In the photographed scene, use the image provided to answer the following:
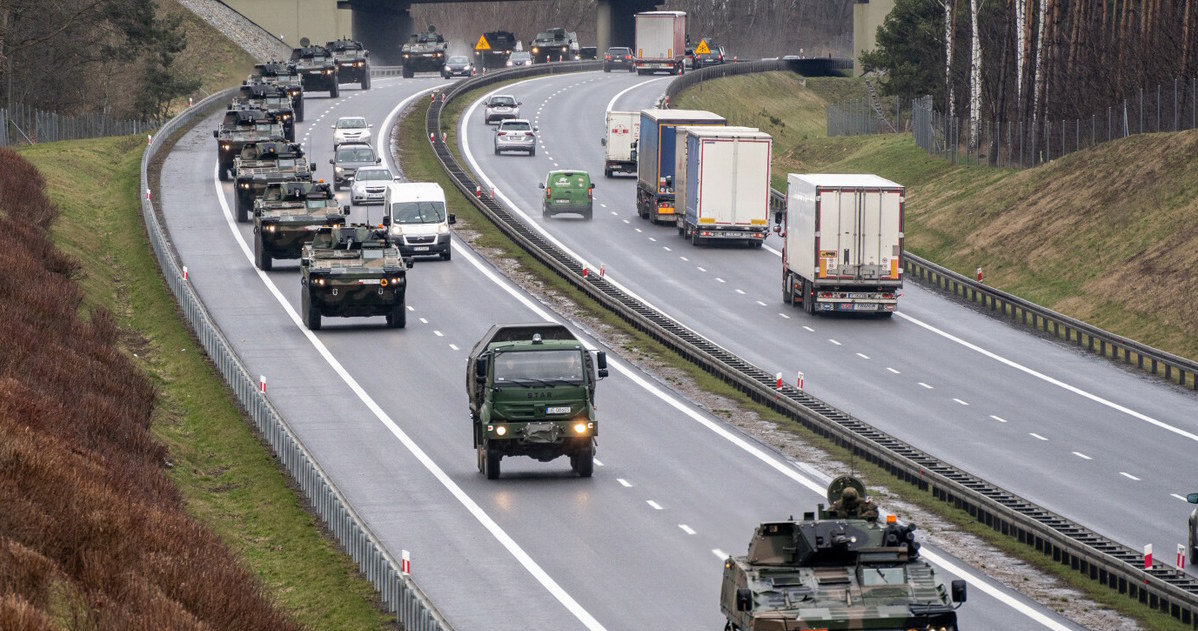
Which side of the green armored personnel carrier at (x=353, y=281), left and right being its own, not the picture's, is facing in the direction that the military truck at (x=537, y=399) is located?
front

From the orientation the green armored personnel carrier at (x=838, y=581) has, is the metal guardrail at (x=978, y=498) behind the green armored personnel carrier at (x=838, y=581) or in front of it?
behind

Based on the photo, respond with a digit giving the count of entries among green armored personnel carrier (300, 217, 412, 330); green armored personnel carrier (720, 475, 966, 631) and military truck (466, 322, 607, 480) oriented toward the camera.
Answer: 3

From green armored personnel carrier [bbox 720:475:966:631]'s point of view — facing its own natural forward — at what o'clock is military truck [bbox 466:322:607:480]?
The military truck is roughly at 5 o'clock from the green armored personnel carrier.

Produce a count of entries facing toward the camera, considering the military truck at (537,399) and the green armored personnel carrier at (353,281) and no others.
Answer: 2

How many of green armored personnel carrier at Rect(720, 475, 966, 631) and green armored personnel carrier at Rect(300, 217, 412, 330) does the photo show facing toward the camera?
2

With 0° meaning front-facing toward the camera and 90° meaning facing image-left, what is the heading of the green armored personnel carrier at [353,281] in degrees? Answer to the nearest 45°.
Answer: approximately 0°

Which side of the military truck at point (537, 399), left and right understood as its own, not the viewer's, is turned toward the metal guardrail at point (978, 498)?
left
